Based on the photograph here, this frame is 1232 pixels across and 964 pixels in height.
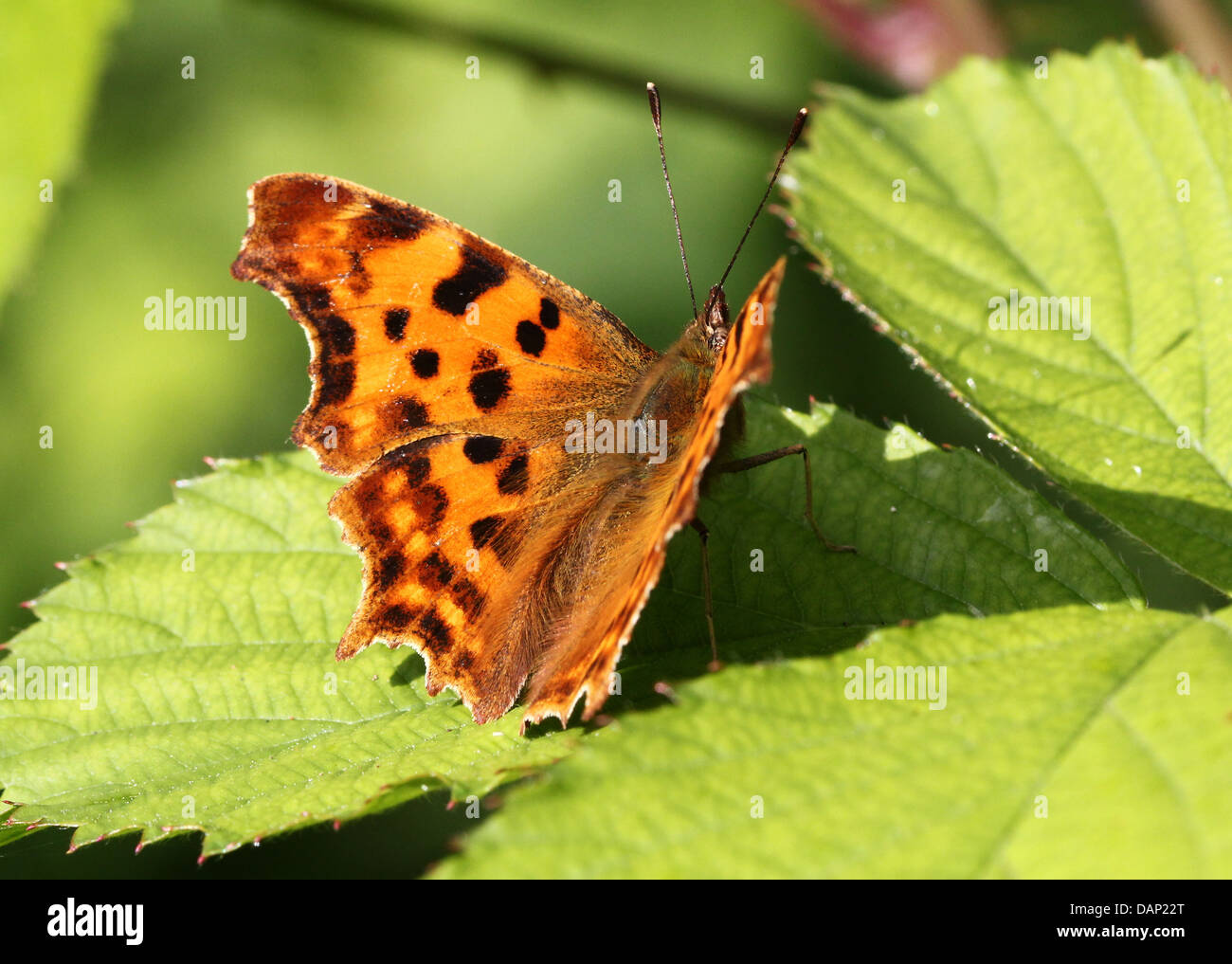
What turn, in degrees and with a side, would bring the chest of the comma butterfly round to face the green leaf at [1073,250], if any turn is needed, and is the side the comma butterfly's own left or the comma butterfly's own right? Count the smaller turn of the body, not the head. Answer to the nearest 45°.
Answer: approximately 45° to the comma butterfly's own right

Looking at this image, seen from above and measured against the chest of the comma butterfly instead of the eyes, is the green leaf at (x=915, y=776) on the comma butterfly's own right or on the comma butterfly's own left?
on the comma butterfly's own right

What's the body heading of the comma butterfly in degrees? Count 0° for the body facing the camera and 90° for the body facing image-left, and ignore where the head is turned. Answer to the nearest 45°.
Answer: approximately 225°
